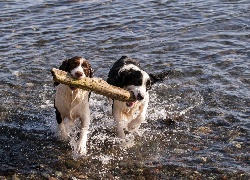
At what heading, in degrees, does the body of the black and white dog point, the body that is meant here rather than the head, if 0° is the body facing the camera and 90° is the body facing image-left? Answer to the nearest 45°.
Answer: approximately 0°
